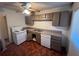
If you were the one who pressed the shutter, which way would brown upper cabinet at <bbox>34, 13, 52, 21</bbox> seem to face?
facing the viewer and to the left of the viewer

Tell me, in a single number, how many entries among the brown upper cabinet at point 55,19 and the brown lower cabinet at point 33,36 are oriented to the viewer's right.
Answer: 0

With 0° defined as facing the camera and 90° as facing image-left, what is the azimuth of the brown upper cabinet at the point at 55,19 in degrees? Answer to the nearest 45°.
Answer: approximately 45°

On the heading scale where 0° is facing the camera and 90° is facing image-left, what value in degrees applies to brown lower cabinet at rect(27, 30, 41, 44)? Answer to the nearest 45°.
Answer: approximately 45°

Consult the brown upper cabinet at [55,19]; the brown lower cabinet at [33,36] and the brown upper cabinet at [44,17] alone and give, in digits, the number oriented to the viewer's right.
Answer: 0
